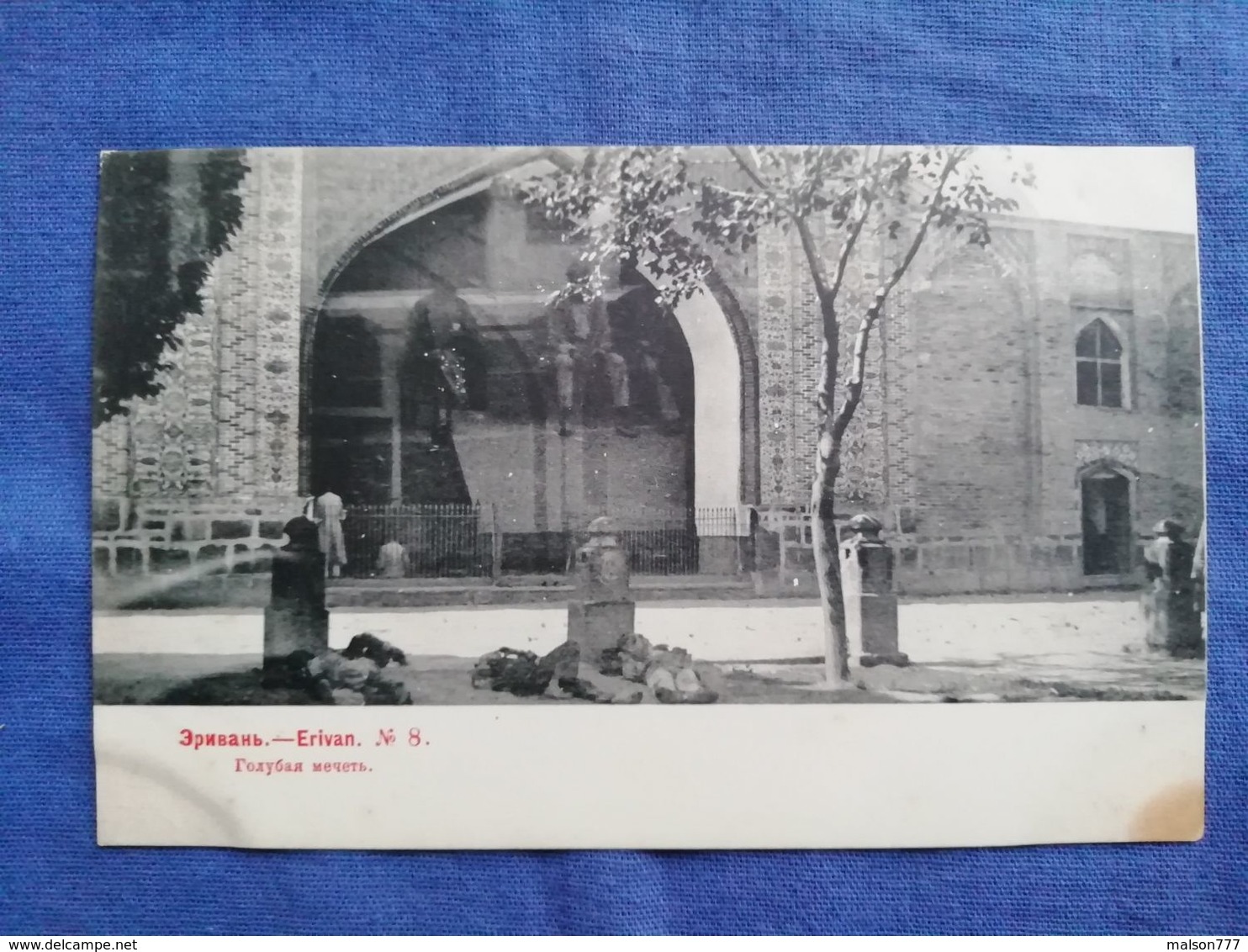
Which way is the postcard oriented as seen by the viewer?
toward the camera
